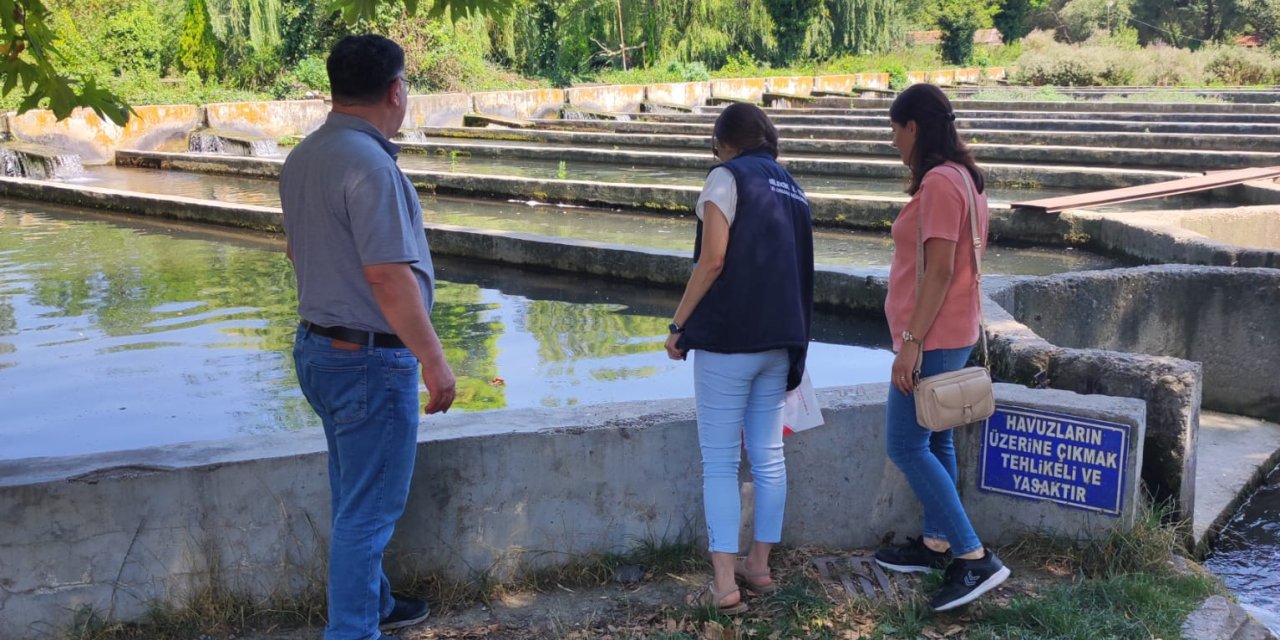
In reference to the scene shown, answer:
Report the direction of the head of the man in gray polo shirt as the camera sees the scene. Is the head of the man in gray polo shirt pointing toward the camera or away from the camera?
away from the camera

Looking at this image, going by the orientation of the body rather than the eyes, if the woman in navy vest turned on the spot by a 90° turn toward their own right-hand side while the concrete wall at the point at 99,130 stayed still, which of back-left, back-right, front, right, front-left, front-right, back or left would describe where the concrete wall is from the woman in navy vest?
left

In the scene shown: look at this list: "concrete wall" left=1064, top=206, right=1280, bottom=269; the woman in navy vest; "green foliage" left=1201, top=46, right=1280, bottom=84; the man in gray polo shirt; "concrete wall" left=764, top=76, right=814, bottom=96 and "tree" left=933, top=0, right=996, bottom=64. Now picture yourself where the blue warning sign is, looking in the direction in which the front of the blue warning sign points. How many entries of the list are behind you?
4

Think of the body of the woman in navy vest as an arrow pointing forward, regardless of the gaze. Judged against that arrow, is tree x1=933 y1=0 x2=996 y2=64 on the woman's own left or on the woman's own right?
on the woman's own right

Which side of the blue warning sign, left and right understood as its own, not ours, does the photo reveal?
front

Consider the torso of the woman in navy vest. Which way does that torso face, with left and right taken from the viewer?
facing away from the viewer and to the left of the viewer

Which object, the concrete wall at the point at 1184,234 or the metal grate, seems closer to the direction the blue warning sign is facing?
the metal grate

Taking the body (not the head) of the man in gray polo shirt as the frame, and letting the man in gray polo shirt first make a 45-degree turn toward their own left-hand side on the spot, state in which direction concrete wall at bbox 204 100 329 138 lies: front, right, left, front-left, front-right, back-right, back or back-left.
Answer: front

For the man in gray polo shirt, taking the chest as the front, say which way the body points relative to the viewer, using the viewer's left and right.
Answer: facing away from the viewer and to the right of the viewer

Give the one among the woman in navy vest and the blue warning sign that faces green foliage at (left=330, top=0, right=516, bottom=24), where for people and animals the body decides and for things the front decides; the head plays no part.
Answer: the woman in navy vest

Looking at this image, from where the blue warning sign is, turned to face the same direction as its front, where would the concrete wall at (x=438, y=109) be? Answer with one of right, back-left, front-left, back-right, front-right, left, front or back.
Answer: back-right

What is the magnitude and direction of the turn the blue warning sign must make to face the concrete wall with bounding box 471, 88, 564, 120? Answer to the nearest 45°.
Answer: approximately 135° to its right

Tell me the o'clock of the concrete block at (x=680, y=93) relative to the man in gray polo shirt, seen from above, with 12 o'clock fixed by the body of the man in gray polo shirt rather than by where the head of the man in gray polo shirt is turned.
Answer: The concrete block is roughly at 11 o'clock from the man in gray polo shirt.

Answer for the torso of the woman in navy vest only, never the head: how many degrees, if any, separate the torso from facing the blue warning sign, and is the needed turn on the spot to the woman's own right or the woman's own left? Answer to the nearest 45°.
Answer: approximately 135° to the woman's own right

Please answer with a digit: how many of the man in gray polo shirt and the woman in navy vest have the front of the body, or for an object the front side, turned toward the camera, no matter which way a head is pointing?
0
